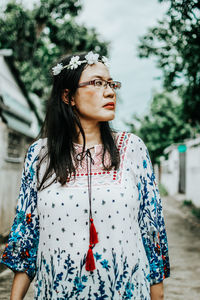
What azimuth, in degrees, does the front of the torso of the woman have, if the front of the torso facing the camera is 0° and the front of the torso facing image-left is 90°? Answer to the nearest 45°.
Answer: approximately 0°

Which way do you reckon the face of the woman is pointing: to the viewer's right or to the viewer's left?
to the viewer's right
